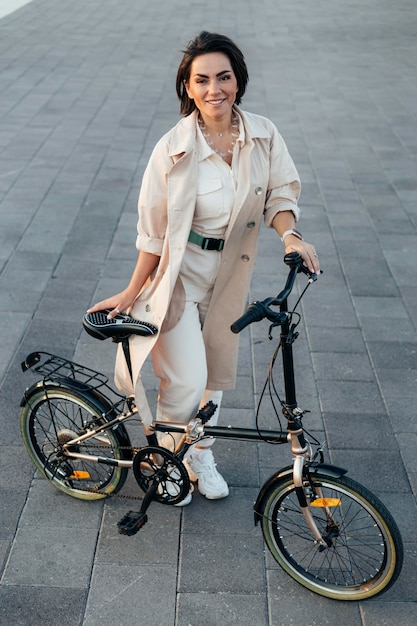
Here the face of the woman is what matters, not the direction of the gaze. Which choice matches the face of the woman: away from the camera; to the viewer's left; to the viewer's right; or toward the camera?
toward the camera

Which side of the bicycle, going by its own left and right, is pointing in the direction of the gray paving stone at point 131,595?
right

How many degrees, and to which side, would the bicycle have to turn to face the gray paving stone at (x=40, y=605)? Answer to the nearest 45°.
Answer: approximately 90° to its right

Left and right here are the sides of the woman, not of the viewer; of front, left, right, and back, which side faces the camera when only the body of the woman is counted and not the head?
front

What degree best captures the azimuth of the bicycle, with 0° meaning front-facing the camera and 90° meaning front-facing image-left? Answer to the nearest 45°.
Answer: approximately 315°
